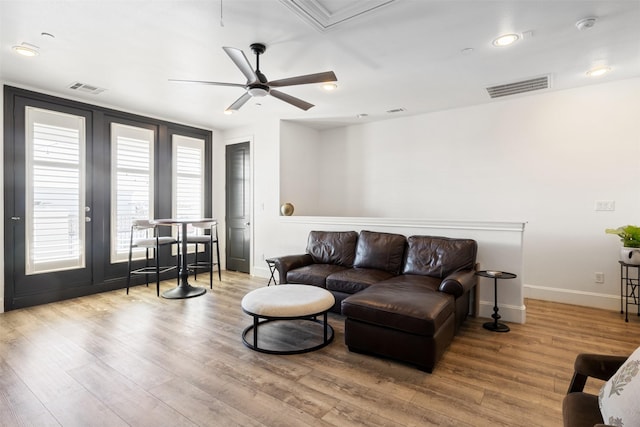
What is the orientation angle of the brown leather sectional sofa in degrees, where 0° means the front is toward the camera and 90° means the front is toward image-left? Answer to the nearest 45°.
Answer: approximately 45°

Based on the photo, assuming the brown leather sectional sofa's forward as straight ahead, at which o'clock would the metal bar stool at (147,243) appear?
The metal bar stool is roughly at 2 o'clock from the brown leather sectional sofa.

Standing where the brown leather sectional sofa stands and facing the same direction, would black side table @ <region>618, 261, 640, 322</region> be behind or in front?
behind

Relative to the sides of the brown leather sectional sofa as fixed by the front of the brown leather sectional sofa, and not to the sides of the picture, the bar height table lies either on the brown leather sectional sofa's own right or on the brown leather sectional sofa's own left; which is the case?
on the brown leather sectional sofa's own right

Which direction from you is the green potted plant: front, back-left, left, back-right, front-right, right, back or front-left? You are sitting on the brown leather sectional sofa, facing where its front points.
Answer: back-left

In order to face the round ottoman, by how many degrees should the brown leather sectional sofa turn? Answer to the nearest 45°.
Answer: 0° — it already faces it

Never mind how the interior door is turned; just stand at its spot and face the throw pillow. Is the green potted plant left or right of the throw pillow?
left

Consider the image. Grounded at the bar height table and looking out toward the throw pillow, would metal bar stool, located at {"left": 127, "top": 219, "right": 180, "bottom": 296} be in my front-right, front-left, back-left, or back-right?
back-right

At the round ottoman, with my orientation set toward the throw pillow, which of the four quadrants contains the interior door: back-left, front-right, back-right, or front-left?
back-left

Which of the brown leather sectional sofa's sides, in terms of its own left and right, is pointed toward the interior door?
right

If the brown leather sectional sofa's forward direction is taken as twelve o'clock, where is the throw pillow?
The throw pillow is roughly at 10 o'clock from the brown leather sectional sofa.
